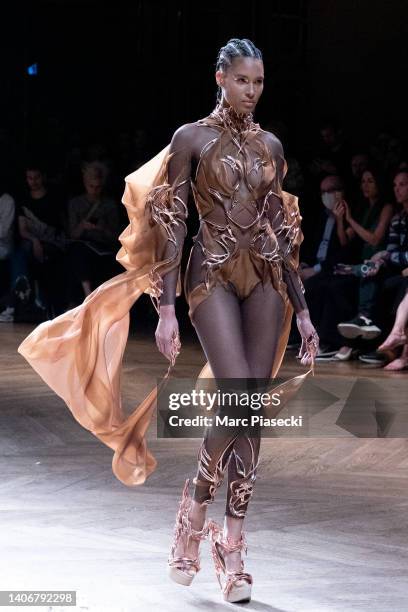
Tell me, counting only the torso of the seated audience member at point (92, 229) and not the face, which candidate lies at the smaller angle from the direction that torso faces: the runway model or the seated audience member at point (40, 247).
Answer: the runway model

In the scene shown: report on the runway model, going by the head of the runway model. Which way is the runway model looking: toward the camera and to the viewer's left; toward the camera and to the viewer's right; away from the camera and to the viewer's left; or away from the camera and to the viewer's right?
toward the camera and to the viewer's right

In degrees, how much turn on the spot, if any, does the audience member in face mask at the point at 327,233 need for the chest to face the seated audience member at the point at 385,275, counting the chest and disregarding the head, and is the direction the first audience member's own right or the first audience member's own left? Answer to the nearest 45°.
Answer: approximately 90° to the first audience member's own left

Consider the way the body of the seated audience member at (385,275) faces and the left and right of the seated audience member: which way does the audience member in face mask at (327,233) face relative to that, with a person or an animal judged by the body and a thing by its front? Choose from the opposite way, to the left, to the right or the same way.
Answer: the same way

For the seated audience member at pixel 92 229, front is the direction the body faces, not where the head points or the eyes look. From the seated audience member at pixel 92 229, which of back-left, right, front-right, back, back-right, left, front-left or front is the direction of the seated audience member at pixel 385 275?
front-left

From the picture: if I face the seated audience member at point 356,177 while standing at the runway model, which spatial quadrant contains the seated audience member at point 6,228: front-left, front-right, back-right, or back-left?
front-left

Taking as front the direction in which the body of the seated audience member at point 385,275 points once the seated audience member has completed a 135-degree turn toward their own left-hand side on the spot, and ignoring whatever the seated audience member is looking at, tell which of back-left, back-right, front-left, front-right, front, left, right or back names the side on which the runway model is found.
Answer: right

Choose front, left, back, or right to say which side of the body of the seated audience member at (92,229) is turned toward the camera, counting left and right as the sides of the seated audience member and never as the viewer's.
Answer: front

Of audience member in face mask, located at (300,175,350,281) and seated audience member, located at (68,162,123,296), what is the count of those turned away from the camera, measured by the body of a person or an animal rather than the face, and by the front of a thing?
0

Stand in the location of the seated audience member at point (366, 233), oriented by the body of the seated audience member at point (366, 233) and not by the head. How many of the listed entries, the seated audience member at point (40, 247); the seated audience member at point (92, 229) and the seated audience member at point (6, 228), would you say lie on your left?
0

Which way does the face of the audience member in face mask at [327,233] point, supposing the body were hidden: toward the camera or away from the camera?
toward the camera

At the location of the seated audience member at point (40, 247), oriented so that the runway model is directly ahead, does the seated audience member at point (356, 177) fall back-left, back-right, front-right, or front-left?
front-left

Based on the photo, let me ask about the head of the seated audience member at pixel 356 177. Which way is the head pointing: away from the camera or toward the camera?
toward the camera

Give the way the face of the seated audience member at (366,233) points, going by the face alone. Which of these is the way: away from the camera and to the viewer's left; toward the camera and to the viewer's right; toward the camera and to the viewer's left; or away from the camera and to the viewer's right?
toward the camera and to the viewer's left

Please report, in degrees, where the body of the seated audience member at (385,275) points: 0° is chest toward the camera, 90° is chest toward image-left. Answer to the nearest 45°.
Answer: approximately 45°
